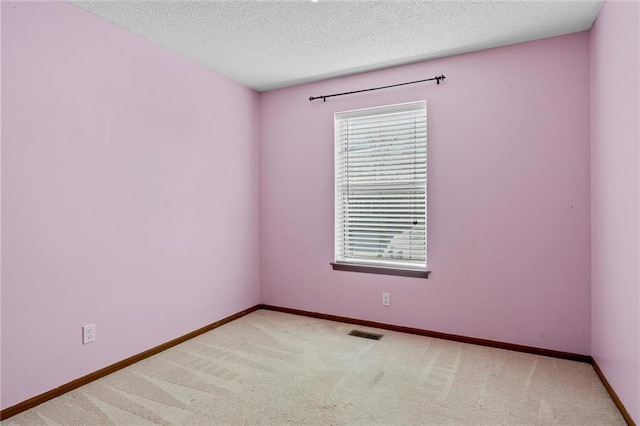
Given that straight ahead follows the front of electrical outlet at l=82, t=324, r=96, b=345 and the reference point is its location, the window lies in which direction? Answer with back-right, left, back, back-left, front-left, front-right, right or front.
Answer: front-left

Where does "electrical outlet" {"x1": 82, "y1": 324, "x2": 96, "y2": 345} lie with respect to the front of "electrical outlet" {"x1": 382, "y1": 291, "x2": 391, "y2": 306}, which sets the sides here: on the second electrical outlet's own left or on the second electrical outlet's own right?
on the second electrical outlet's own right

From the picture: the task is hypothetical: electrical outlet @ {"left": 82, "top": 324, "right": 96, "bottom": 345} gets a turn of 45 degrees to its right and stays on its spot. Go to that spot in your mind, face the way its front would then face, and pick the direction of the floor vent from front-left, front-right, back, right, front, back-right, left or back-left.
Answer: left

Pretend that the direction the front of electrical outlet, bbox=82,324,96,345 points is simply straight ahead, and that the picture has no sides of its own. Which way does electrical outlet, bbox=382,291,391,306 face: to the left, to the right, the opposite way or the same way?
to the right

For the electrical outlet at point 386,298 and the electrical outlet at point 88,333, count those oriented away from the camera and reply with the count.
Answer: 0

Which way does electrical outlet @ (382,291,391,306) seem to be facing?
toward the camera

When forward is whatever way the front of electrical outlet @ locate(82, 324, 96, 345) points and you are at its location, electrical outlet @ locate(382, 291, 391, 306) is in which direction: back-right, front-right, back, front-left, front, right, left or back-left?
front-left
